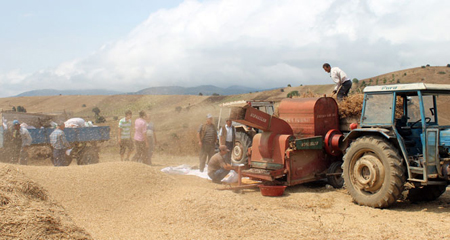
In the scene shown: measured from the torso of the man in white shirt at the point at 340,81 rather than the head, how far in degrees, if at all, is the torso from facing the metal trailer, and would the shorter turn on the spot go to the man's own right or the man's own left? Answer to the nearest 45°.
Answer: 0° — they already face it

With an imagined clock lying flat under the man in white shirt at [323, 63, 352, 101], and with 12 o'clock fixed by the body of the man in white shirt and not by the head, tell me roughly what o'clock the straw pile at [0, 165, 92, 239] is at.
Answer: The straw pile is roughly at 10 o'clock from the man in white shirt.

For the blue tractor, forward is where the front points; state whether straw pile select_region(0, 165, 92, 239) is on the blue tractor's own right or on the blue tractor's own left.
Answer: on the blue tractor's own right

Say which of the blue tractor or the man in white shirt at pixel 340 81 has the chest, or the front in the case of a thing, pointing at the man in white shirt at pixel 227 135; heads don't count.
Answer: the man in white shirt at pixel 340 81

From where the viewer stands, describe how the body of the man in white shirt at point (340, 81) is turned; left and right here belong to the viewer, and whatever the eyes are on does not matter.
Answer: facing to the left of the viewer

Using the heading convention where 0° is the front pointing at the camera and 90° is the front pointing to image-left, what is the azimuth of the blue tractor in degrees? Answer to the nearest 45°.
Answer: approximately 315°

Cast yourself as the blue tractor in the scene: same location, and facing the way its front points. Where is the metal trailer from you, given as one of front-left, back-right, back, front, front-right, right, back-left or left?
back-right

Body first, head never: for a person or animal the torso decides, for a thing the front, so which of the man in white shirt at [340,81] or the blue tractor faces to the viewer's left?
the man in white shirt

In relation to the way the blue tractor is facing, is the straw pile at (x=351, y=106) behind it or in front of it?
behind

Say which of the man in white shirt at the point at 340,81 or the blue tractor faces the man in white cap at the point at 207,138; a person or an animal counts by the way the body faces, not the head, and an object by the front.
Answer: the man in white shirt

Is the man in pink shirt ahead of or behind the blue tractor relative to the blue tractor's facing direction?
behind

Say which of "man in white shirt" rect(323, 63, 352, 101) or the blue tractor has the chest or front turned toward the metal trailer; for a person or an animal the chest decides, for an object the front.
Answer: the man in white shirt

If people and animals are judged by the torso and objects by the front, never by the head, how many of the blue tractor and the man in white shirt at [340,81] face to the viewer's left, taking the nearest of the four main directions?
1
